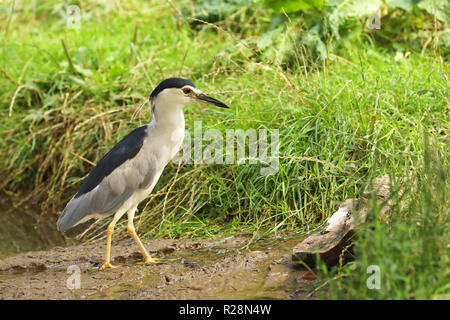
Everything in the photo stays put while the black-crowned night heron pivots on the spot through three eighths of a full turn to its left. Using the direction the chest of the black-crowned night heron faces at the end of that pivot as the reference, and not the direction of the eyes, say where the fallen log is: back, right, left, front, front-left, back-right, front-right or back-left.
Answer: back

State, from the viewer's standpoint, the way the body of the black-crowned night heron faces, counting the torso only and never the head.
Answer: to the viewer's right
